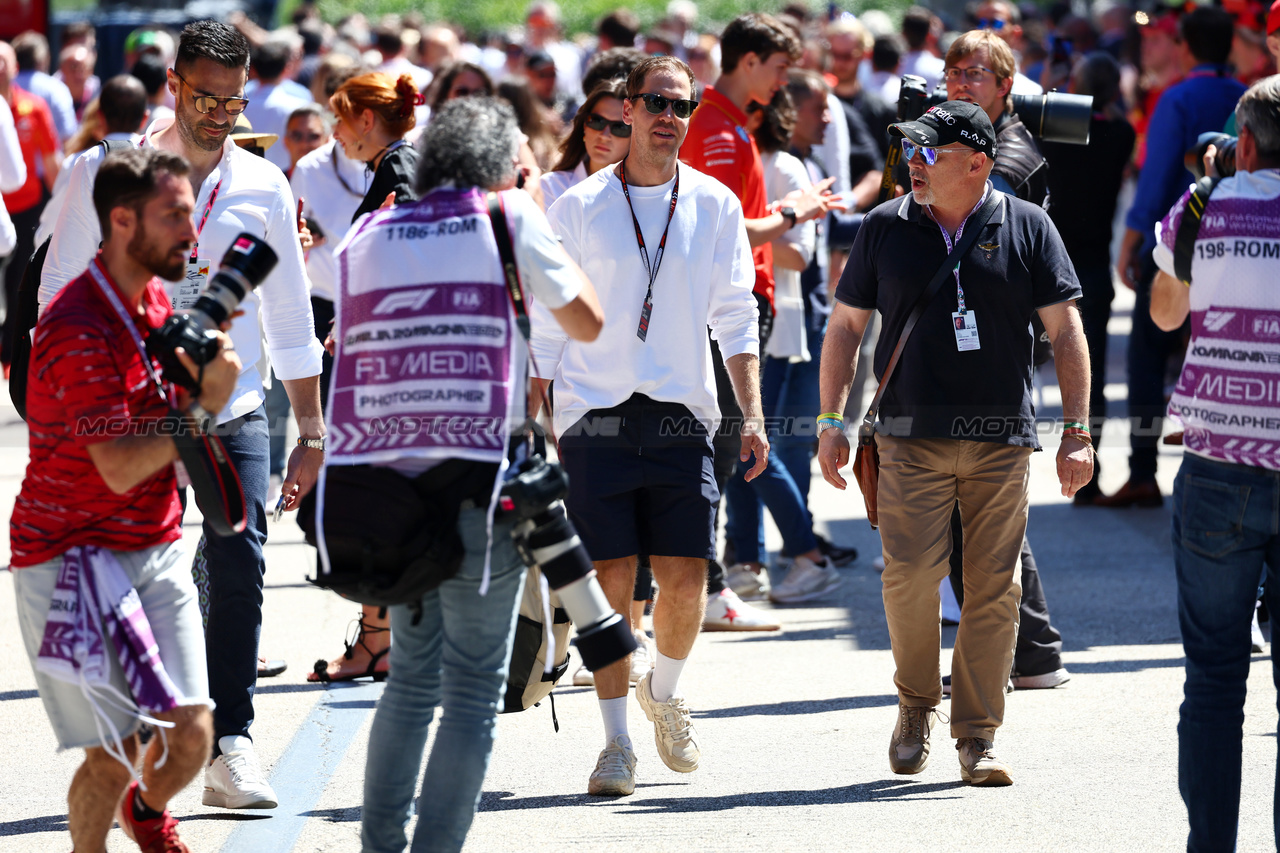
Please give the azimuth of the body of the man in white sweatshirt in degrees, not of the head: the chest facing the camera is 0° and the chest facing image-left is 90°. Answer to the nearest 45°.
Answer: approximately 0°

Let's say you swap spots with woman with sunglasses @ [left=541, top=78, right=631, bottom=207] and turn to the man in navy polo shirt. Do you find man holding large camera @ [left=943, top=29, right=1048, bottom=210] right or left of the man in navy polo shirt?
left

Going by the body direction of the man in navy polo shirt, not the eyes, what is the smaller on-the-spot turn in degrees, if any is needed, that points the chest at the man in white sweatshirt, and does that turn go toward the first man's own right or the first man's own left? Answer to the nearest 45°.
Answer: approximately 90° to the first man's own right

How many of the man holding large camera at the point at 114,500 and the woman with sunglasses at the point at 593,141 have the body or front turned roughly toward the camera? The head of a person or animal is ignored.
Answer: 1

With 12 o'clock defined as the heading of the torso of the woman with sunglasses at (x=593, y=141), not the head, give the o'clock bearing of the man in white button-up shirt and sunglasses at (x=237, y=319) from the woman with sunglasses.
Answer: The man in white button-up shirt and sunglasses is roughly at 1 o'clock from the woman with sunglasses.

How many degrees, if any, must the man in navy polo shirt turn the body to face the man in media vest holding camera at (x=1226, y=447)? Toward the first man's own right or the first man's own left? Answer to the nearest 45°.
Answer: approximately 45° to the first man's own left
